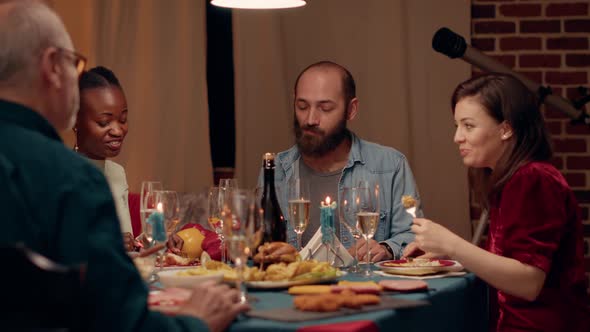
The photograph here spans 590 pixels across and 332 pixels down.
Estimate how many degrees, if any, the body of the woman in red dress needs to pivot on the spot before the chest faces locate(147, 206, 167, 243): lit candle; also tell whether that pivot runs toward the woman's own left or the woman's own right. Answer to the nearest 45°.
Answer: approximately 45° to the woman's own left

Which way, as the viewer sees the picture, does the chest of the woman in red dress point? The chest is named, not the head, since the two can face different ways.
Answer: to the viewer's left

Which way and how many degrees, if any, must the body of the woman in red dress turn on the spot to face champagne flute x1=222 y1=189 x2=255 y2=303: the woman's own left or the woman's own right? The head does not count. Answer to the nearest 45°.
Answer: approximately 45° to the woman's own left

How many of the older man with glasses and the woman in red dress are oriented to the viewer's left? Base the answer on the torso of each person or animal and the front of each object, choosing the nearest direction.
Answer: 1

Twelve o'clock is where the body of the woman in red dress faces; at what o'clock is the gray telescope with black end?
The gray telescope with black end is roughly at 3 o'clock from the woman in red dress.

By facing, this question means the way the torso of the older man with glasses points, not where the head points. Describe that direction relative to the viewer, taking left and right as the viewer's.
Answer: facing away from the viewer and to the right of the viewer

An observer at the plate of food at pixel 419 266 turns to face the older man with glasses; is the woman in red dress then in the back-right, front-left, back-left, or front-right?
back-left

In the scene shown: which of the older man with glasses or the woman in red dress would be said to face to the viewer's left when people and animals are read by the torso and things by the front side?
the woman in red dress
